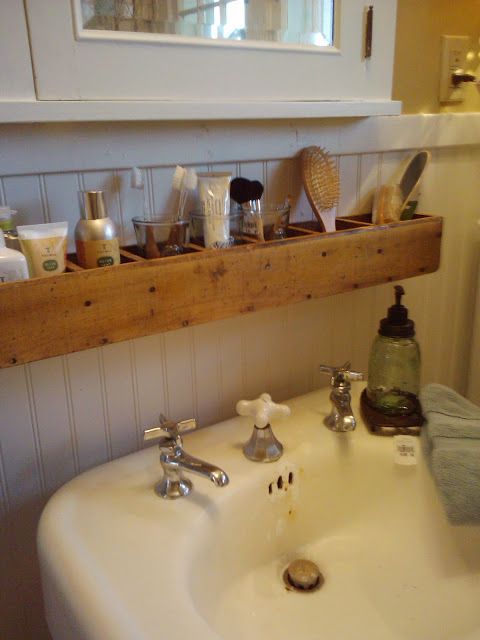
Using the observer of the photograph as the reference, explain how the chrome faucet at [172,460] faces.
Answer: facing the viewer and to the right of the viewer

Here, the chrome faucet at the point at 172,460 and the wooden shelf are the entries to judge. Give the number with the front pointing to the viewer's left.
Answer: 0
